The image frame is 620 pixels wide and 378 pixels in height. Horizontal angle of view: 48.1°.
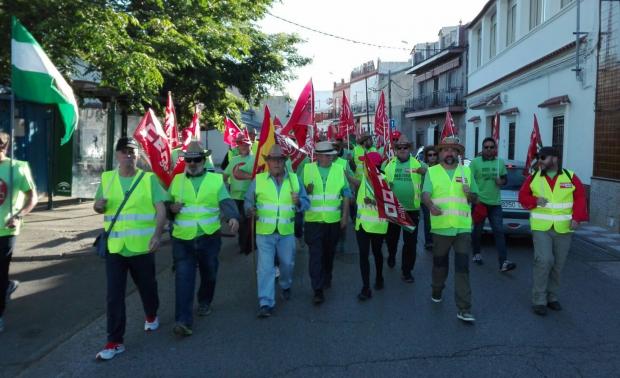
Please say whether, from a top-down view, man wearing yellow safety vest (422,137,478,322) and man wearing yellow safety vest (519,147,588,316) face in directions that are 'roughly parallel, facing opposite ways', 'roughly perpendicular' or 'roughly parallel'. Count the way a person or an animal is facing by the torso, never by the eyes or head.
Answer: roughly parallel

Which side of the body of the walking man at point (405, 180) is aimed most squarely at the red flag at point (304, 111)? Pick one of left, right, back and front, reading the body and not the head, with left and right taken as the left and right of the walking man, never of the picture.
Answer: right

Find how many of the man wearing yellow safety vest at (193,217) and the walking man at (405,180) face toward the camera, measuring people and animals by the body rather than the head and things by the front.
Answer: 2

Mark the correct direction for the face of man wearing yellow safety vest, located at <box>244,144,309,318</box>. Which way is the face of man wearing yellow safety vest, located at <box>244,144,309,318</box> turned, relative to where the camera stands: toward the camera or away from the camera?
toward the camera

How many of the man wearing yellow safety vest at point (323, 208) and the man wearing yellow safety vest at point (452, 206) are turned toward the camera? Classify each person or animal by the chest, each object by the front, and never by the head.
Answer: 2

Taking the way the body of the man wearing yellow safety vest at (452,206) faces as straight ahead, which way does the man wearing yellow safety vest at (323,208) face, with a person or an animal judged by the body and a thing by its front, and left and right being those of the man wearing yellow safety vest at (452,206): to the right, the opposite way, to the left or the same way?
the same way

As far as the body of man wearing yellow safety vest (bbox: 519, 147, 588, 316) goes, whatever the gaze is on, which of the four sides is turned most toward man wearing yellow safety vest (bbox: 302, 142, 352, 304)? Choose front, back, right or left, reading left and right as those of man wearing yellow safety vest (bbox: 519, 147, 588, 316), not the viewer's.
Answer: right

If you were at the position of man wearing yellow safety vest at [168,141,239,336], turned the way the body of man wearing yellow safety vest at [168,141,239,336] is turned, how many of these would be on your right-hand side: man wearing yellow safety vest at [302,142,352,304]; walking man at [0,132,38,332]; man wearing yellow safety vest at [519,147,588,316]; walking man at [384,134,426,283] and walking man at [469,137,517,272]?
1

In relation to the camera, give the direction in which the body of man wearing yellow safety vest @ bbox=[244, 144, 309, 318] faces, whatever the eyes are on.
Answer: toward the camera

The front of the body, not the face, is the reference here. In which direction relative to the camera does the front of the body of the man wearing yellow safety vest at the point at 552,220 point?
toward the camera

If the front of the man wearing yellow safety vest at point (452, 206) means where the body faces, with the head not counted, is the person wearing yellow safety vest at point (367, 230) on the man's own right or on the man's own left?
on the man's own right

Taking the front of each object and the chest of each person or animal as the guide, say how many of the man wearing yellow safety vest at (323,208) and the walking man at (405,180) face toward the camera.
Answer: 2

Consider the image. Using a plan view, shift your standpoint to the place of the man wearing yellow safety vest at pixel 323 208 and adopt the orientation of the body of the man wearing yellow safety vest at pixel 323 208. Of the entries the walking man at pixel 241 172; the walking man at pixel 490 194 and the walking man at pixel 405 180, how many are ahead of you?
0

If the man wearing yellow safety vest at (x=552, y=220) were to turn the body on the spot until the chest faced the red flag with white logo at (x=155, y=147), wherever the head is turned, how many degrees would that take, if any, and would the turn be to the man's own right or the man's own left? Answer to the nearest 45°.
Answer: approximately 90° to the man's own right

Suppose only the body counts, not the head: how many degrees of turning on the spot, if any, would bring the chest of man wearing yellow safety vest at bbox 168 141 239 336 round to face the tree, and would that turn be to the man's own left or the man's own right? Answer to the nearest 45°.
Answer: approximately 180°
